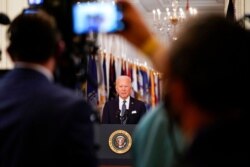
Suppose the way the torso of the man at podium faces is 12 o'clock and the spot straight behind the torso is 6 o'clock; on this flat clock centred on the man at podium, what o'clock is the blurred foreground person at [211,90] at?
The blurred foreground person is roughly at 12 o'clock from the man at podium.

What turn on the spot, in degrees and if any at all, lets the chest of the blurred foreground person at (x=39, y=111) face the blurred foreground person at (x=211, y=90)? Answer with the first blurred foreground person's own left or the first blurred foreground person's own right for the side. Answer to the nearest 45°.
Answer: approximately 135° to the first blurred foreground person's own right

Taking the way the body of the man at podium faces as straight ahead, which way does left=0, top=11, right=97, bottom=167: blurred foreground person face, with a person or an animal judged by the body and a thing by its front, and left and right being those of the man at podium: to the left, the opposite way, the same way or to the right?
the opposite way

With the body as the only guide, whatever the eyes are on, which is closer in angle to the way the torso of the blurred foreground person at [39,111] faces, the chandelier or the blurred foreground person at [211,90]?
the chandelier

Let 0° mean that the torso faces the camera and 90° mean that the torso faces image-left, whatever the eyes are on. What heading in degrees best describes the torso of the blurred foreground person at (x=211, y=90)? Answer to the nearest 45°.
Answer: approximately 135°

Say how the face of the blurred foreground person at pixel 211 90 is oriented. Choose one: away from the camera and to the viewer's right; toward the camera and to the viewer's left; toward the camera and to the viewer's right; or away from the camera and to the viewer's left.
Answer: away from the camera and to the viewer's left

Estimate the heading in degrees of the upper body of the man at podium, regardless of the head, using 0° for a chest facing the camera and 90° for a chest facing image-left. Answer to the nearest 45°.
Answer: approximately 0°

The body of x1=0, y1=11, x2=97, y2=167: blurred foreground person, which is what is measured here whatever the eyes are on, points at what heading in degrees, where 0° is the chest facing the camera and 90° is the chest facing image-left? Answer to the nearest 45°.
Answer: approximately 180°

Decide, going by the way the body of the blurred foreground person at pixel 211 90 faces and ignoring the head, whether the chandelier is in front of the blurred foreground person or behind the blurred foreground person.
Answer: in front

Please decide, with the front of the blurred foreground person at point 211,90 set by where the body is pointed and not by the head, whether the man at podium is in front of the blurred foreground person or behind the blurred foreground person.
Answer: in front
